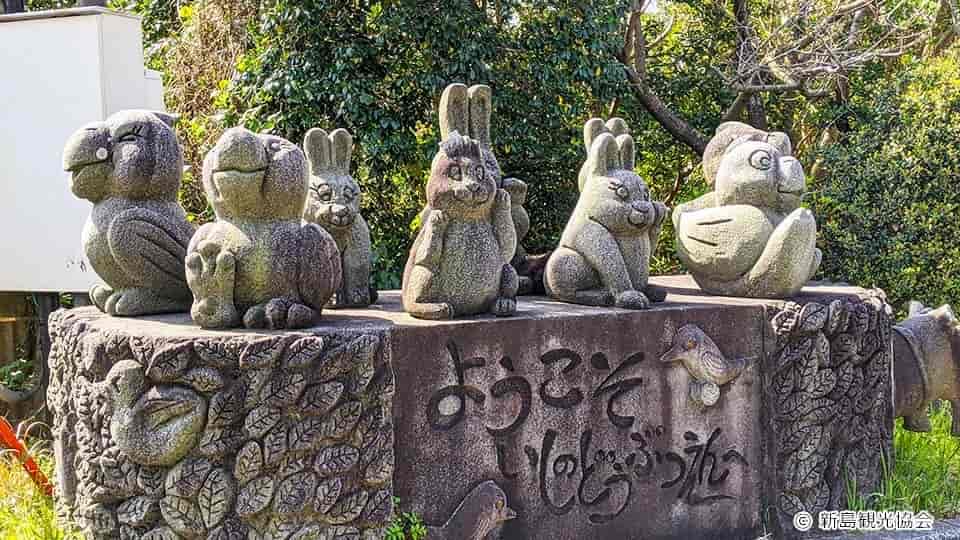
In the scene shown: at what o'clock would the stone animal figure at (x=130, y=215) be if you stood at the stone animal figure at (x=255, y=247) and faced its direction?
the stone animal figure at (x=130, y=215) is roughly at 3 o'clock from the stone animal figure at (x=255, y=247).

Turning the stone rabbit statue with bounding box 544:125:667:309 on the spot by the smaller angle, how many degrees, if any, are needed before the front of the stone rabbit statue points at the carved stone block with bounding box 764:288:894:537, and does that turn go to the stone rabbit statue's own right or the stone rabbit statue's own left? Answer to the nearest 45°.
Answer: approximately 45° to the stone rabbit statue's own left

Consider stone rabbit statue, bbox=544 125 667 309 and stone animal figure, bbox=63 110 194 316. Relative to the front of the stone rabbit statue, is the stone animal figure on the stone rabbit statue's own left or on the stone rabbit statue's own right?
on the stone rabbit statue's own right

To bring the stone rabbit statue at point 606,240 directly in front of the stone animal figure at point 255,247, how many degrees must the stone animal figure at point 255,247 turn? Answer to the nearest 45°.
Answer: approximately 135° to its left

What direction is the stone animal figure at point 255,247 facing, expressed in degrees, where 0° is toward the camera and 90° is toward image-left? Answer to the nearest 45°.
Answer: approximately 45°

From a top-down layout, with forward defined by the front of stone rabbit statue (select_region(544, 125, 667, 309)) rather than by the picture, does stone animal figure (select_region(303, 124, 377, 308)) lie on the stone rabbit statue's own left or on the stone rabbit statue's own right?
on the stone rabbit statue's own right

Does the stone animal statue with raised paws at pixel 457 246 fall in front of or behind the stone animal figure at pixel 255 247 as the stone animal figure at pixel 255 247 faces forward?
behind

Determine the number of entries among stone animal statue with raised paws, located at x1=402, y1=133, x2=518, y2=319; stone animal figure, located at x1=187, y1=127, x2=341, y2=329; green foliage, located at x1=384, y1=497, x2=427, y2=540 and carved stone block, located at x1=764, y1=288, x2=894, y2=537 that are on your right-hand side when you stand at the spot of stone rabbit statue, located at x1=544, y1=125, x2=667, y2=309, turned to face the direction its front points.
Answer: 3

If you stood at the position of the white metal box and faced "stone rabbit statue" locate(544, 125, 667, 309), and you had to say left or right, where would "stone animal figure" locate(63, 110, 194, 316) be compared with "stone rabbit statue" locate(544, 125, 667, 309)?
right

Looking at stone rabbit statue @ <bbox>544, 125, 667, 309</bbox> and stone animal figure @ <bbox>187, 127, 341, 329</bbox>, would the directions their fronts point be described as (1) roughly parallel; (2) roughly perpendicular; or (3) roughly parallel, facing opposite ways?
roughly perpendicular

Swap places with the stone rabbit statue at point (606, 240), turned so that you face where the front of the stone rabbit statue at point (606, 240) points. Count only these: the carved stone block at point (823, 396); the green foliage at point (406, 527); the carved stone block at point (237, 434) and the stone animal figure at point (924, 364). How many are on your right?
2

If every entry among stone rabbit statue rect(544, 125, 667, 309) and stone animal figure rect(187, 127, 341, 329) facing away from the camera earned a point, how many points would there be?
0

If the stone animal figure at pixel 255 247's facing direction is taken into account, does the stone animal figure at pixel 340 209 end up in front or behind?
behind

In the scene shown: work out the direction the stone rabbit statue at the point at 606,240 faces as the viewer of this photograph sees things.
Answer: facing the viewer and to the right of the viewer

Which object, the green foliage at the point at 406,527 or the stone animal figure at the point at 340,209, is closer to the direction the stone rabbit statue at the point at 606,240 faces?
the green foliage
